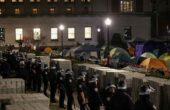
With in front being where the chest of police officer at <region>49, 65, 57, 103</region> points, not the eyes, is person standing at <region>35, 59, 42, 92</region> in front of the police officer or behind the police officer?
in front

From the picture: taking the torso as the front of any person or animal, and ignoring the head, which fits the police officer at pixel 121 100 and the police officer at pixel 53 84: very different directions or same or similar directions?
same or similar directions

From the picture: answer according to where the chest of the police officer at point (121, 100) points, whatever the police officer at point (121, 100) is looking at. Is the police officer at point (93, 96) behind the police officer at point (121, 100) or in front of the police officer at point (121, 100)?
in front

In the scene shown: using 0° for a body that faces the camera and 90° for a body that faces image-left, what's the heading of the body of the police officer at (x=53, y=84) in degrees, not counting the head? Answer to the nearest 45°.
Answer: approximately 180°

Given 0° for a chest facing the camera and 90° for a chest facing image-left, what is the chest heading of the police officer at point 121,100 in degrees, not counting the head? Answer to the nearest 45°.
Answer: approximately 180°

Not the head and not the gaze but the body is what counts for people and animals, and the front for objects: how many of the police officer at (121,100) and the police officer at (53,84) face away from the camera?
2

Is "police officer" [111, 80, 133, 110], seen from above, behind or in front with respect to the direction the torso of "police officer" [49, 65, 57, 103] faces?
behind

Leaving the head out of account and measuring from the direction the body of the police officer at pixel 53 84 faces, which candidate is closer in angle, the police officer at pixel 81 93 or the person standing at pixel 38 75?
the person standing

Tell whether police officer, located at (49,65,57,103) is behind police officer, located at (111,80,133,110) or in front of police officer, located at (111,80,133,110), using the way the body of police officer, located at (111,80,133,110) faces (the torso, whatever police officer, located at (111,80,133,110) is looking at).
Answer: in front
